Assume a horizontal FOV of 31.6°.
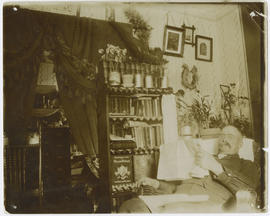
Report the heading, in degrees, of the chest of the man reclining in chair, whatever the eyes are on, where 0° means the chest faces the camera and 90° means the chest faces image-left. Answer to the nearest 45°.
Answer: approximately 90°

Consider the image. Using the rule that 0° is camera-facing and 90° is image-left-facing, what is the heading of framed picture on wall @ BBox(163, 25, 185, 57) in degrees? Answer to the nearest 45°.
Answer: approximately 0°

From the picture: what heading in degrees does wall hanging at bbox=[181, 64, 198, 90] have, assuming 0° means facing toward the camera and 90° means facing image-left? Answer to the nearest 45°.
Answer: approximately 0°

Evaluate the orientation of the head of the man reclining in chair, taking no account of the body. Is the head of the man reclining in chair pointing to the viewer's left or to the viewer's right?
to the viewer's left
